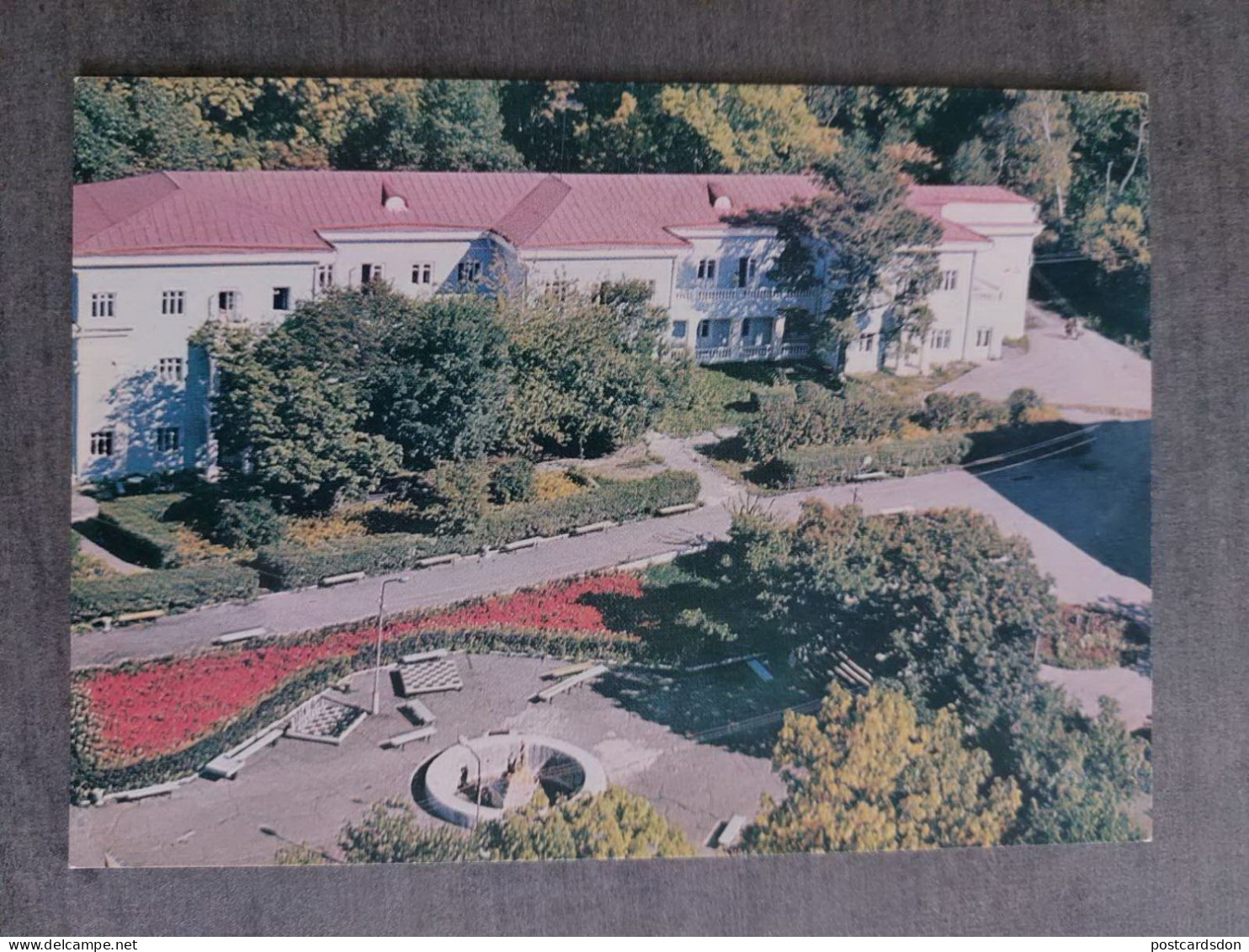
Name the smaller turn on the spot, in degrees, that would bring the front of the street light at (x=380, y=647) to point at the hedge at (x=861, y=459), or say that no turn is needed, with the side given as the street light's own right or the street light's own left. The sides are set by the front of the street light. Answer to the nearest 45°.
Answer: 0° — it already faces it

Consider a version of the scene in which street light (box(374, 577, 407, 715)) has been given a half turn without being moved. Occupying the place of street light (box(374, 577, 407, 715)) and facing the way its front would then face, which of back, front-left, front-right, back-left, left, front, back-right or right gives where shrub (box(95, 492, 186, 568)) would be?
front

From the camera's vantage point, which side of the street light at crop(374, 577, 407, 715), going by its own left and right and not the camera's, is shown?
right
